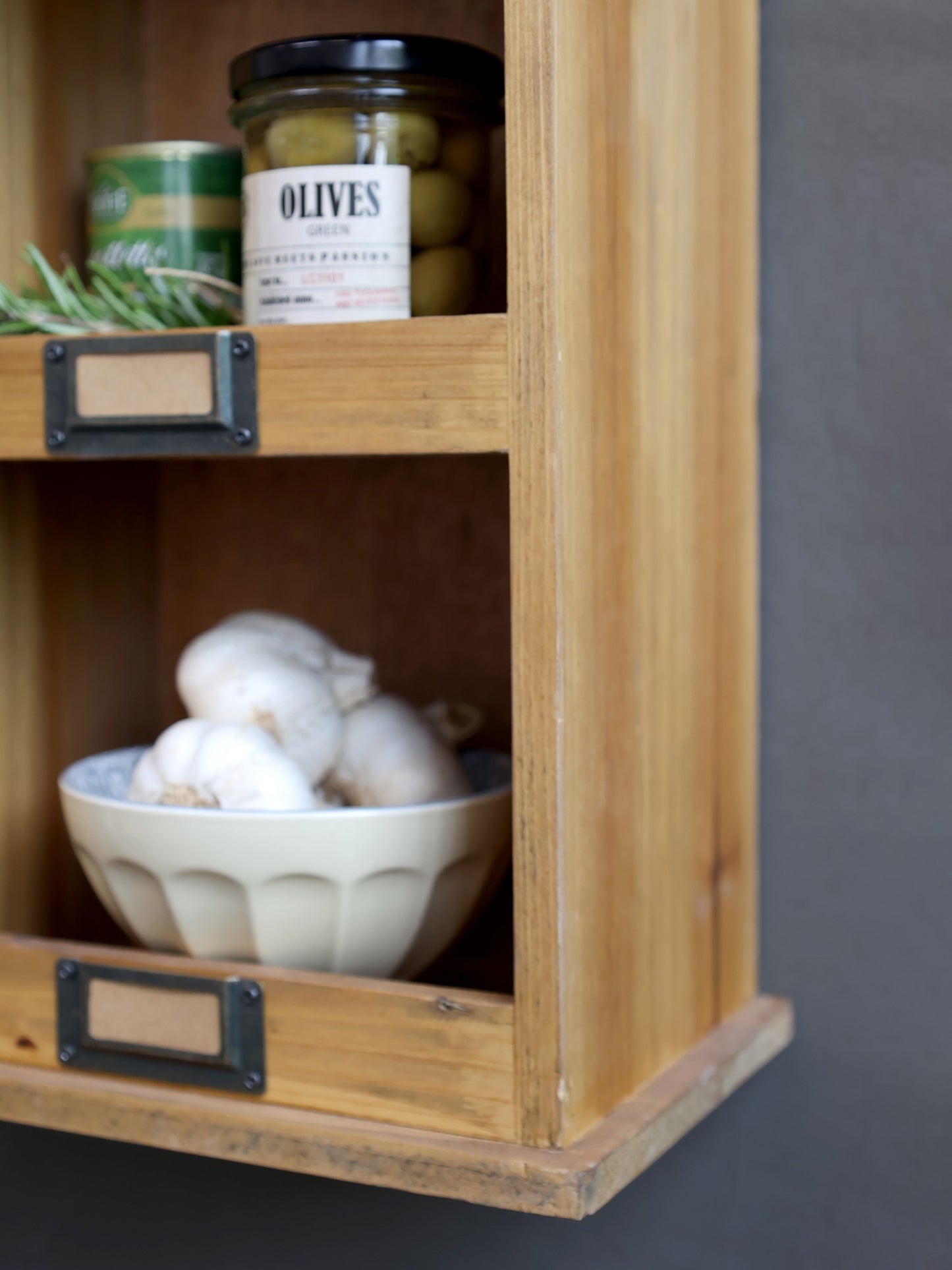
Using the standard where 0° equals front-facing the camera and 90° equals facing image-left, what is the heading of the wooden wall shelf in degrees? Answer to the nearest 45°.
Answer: approximately 45°
